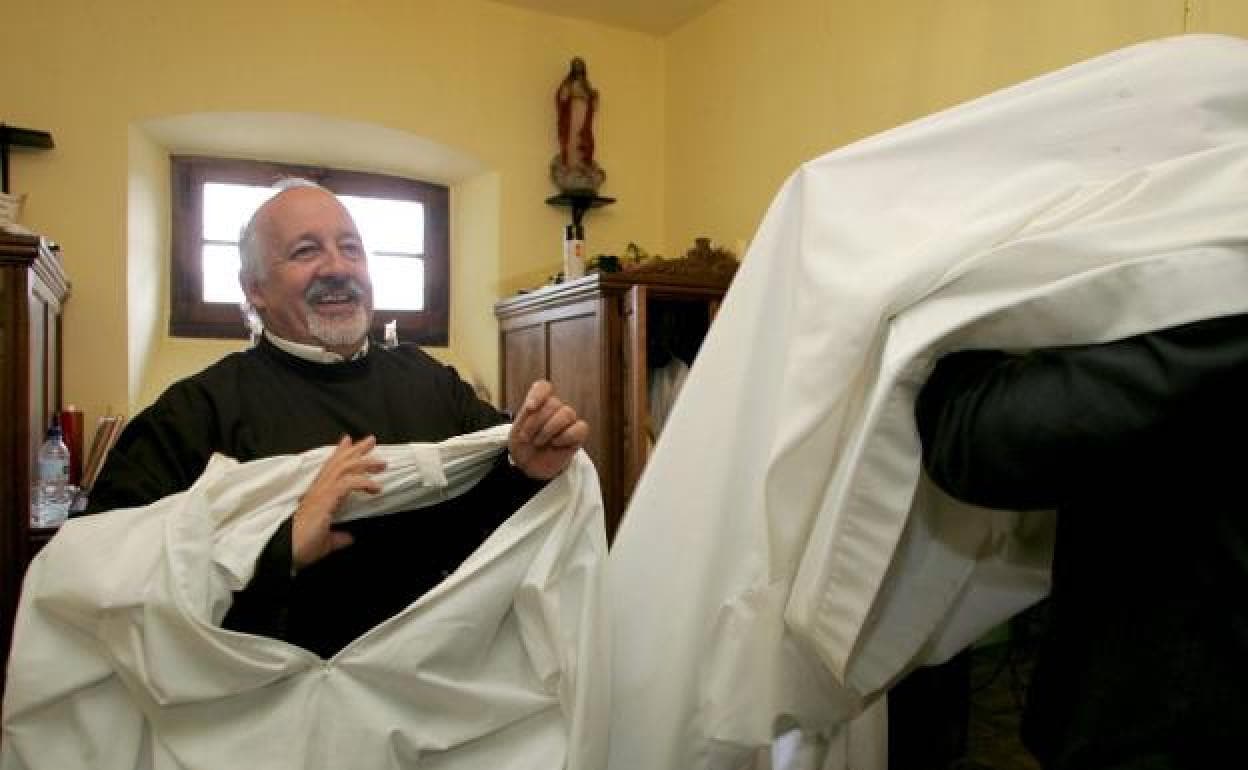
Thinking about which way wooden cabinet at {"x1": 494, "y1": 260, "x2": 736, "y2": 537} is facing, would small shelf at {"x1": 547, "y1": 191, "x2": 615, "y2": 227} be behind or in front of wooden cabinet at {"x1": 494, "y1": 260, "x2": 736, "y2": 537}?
behind

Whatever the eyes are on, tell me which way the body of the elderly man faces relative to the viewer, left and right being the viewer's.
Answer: facing the viewer and to the right of the viewer

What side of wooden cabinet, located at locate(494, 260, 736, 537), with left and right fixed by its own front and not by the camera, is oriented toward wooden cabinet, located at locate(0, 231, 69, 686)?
right

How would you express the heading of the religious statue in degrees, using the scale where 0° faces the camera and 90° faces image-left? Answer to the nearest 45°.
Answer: approximately 0°

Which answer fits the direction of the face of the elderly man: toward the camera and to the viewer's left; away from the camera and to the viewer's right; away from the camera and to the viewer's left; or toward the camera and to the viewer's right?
toward the camera and to the viewer's right

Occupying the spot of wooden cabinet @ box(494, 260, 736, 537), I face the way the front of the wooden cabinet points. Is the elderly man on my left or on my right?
on my right

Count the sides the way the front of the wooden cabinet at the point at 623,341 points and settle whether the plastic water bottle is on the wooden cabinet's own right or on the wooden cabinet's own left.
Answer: on the wooden cabinet's own right

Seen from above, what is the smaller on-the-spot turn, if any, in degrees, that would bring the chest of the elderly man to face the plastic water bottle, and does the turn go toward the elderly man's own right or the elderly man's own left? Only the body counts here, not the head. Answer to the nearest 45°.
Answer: approximately 180°
